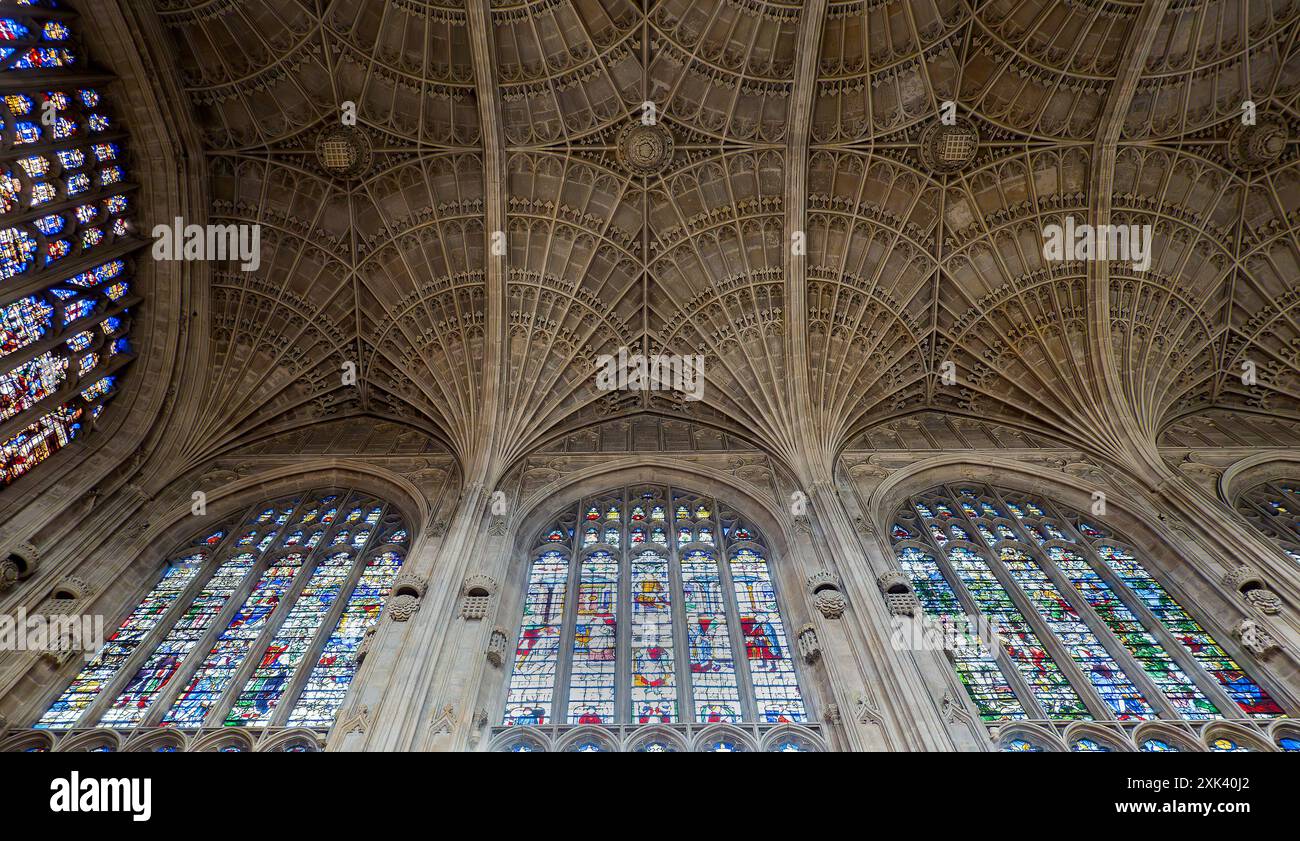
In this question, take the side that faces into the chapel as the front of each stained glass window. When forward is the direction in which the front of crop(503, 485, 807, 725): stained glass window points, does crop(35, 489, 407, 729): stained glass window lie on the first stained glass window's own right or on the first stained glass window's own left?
on the first stained glass window's own right

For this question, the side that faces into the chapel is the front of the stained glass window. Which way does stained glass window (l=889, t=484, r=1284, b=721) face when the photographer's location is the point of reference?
facing the viewer

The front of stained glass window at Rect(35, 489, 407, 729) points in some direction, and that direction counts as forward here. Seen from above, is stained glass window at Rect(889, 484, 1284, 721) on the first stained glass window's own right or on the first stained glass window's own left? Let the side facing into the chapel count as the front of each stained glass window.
on the first stained glass window's own left

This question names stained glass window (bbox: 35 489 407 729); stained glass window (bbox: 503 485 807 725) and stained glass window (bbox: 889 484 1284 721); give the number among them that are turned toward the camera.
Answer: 3

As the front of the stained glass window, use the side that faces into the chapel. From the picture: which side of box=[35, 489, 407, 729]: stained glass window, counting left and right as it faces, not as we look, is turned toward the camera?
front

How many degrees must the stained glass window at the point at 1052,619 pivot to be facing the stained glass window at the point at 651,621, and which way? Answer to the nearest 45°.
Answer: approximately 45° to its right

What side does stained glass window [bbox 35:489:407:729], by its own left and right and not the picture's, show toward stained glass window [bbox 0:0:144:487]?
right

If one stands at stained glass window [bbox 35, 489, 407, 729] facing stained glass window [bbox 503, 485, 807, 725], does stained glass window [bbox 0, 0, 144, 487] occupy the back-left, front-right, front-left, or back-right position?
back-right

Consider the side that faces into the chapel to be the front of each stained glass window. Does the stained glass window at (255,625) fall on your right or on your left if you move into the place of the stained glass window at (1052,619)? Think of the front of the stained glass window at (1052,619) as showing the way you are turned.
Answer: on your right

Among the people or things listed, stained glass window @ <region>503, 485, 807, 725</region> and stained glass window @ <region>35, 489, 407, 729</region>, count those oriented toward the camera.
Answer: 2

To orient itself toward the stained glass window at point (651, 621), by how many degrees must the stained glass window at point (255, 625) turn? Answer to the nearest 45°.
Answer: approximately 45° to its left

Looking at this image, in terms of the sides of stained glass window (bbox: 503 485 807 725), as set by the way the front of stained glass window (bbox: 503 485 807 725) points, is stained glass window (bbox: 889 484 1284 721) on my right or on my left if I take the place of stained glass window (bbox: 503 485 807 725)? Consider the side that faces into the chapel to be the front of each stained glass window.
on my left

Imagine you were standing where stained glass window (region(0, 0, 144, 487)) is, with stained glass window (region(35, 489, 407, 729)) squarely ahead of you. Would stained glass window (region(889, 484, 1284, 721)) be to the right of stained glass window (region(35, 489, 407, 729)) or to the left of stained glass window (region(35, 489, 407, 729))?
right
